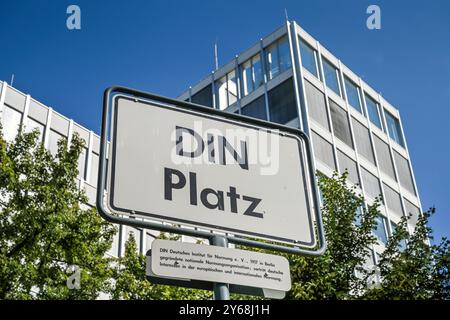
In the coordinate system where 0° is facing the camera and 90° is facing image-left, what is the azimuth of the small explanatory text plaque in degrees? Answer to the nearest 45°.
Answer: approximately 315°

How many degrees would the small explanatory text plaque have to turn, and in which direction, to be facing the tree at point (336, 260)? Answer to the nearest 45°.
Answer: approximately 135° to its left

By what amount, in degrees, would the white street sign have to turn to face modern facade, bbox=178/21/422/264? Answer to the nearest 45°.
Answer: approximately 135° to its left

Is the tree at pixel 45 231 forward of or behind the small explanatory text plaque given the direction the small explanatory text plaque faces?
behind

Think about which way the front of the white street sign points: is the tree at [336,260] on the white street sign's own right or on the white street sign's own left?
on the white street sign's own left

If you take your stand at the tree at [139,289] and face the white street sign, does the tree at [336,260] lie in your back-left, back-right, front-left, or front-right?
front-left

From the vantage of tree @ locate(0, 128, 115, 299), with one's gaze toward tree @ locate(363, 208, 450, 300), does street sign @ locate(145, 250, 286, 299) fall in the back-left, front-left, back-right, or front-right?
front-right

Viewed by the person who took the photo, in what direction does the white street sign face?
facing the viewer and to the right of the viewer

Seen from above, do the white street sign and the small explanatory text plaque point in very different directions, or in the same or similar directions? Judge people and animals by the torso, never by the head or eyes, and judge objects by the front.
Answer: same or similar directions

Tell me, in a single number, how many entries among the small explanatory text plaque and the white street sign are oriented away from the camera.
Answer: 0
